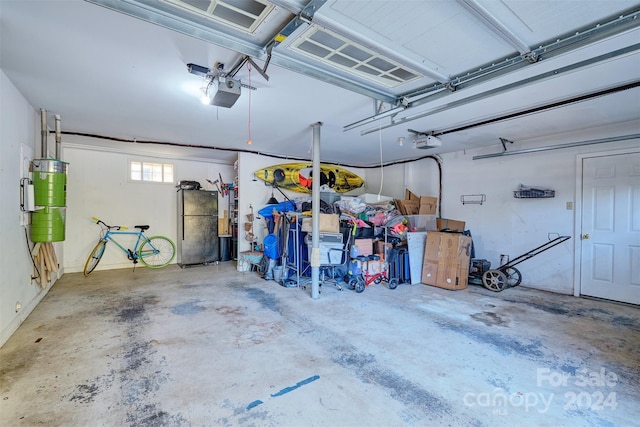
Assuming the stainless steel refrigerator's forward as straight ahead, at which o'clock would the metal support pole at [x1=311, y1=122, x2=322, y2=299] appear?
The metal support pole is roughly at 11 o'clock from the stainless steel refrigerator.

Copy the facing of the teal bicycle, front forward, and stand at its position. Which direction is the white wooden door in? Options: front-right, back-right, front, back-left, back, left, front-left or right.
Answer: back-left

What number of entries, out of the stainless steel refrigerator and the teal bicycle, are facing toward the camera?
1

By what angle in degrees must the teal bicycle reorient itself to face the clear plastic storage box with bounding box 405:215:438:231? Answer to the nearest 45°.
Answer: approximately 135° to its left

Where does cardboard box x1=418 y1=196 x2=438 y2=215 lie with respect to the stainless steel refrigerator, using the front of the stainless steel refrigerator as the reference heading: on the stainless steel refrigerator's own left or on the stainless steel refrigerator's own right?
on the stainless steel refrigerator's own left

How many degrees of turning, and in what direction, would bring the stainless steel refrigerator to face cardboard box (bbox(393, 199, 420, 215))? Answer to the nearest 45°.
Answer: approximately 45° to its left

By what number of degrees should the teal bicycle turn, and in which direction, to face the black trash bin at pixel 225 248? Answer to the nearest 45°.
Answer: approximately 180°

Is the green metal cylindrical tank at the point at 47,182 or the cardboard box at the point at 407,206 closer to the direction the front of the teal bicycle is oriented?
the green metal cylindrical tank

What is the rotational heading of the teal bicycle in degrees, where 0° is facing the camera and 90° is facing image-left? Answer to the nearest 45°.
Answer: approximately 90°

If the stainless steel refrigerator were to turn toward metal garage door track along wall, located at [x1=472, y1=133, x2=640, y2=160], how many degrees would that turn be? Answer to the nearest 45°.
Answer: approximately 45° to its left

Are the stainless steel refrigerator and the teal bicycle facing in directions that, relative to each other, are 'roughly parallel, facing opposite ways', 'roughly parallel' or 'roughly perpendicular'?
roughly perpendicular

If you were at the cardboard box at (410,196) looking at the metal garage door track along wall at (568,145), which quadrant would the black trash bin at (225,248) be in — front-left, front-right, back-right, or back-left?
back-right

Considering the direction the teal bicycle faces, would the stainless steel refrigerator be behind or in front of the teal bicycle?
behind
